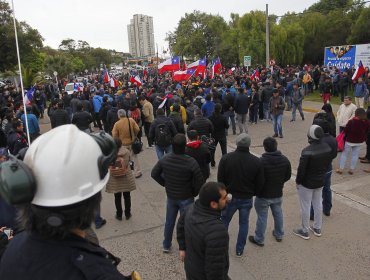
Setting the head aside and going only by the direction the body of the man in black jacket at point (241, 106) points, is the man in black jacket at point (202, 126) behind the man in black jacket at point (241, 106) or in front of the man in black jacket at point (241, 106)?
behind

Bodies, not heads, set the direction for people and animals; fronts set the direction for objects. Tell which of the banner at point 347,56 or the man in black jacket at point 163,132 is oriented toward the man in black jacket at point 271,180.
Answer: the banner

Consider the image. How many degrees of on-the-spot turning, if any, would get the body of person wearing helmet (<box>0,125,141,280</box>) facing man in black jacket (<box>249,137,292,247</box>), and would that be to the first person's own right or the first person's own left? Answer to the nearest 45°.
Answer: approximately 45° to the first person's own right

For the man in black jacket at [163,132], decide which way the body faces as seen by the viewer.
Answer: away from the camera

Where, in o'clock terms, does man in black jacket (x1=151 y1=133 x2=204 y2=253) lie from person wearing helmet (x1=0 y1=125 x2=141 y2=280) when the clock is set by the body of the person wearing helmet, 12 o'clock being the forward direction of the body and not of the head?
The man in black jacket is roughly at 1 o'clock from the person wearing helmet.

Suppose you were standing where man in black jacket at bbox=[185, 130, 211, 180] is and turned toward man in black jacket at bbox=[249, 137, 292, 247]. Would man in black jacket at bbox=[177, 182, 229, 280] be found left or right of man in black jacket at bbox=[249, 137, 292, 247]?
right

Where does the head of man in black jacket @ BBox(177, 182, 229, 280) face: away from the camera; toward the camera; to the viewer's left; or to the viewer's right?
to the viewer's right

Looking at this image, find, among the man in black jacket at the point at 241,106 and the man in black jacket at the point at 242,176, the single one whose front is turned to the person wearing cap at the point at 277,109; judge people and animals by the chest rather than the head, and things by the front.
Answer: the man in black jacket at the point at 242,176

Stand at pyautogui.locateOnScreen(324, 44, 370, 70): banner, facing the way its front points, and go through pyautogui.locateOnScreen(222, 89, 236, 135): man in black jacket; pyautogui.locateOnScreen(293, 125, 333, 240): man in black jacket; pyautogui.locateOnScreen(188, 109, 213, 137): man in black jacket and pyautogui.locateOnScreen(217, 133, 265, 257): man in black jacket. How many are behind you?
0

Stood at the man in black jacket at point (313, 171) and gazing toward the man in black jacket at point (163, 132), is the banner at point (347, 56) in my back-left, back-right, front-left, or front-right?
front-right

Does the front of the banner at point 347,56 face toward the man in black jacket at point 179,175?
yes

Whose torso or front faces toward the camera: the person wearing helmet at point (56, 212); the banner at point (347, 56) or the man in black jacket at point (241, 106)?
the banner

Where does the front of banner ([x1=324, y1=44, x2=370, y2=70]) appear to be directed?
toward the camera

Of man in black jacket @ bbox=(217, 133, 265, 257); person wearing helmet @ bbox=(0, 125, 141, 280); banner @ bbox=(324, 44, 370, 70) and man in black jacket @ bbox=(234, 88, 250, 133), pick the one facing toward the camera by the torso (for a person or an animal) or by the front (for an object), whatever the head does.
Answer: the banner

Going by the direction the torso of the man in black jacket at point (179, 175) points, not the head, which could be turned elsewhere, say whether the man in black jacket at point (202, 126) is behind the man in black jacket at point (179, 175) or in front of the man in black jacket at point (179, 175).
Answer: in front

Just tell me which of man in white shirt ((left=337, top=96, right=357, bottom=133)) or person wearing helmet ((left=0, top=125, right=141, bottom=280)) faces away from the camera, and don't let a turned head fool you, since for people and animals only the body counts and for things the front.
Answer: the person wearing helmet

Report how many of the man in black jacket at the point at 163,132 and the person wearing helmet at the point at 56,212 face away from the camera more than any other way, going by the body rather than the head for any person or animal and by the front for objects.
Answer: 2

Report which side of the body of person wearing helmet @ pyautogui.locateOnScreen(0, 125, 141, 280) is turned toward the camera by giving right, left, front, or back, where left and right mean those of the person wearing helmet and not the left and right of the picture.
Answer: back

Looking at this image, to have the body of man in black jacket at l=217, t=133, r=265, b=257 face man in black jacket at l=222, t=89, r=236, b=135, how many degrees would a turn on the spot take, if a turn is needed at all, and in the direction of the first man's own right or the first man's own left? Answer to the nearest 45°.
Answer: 0° — they already face them

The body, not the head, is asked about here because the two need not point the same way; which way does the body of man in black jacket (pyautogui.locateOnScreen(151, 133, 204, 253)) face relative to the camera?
away from the camera

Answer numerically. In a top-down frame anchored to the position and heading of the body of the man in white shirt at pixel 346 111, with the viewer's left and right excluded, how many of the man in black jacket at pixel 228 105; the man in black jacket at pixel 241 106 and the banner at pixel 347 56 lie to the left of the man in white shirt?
0

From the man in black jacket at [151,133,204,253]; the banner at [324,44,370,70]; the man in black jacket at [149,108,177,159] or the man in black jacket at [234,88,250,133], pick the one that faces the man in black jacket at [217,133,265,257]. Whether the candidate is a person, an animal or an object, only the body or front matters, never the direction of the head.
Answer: the banner

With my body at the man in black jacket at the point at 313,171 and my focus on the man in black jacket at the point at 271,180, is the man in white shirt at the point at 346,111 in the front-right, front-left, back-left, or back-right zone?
back-right
